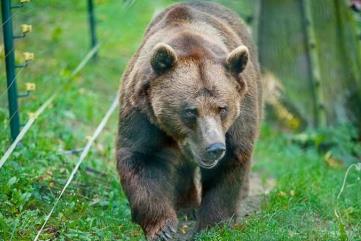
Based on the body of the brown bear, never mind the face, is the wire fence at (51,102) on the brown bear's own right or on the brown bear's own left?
on the brown bear's own right

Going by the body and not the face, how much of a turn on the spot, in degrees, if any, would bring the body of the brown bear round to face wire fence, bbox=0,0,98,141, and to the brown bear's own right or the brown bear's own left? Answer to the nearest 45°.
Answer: approximately 135° to the brown bear's own right

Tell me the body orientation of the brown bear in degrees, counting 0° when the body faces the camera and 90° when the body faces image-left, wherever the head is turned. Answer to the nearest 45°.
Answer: approximately 0°
